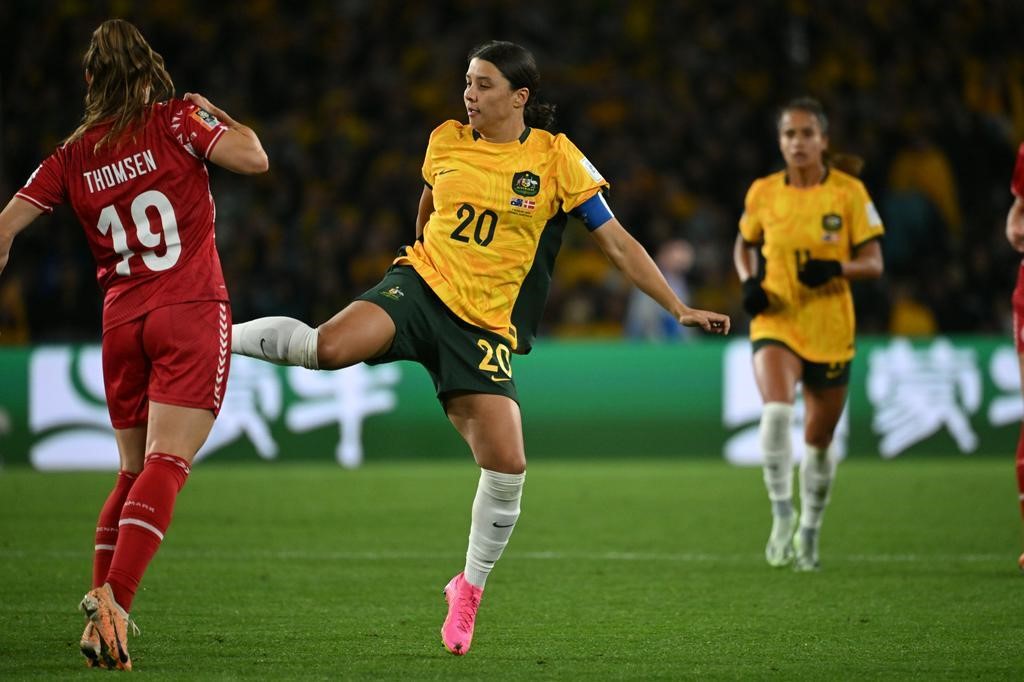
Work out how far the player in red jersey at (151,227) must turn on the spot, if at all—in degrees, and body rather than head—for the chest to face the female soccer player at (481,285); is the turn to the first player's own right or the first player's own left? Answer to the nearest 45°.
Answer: approximately 90° to the first player's own right

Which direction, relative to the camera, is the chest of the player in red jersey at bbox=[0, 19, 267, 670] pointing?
away from the camera

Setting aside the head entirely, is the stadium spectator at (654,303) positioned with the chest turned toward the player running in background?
yes

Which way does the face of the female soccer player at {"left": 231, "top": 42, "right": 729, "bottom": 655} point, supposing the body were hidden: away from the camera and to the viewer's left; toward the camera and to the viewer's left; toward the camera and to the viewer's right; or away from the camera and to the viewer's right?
toward the camera and to the viewer's left

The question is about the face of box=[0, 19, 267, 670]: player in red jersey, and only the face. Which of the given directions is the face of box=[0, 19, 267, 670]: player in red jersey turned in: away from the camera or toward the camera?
away from the camera

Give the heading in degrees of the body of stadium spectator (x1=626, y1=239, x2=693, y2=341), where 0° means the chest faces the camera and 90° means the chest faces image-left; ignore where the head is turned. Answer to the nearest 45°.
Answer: approximately 0°

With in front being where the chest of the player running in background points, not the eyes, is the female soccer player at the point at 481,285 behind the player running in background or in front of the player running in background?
in front

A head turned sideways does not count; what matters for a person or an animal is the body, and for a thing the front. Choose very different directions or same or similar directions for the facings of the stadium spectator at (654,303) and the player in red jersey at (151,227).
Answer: very different directions

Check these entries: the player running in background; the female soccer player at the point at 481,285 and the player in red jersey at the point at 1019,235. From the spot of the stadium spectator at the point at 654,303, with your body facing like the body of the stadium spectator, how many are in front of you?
3

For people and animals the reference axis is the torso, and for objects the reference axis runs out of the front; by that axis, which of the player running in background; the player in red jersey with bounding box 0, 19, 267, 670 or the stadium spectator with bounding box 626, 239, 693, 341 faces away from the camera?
the player in red jersey

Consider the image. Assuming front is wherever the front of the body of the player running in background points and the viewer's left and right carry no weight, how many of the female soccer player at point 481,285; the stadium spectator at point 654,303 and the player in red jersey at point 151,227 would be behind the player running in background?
1

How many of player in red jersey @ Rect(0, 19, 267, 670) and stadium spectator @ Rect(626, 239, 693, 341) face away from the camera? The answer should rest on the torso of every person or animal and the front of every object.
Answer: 1

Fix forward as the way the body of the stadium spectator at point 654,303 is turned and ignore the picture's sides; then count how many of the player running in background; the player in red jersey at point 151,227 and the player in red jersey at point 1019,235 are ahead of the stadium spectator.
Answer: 3

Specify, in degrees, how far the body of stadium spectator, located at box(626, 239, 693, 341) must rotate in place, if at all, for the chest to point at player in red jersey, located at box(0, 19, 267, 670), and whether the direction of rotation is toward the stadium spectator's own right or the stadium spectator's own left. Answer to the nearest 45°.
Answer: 0° — they already face them
